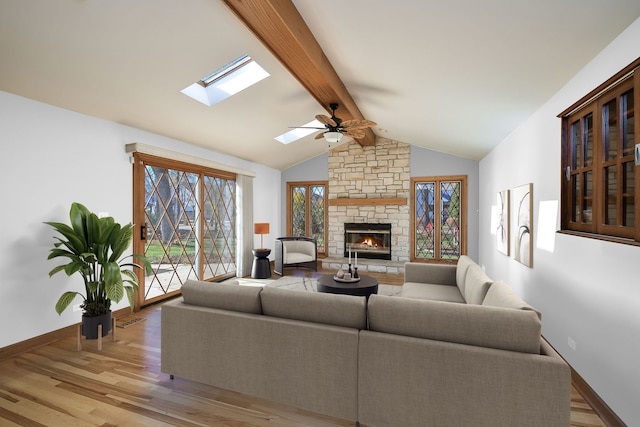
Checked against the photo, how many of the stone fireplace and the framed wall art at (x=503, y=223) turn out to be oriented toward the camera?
1

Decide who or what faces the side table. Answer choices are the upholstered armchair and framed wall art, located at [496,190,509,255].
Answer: the framed wall art

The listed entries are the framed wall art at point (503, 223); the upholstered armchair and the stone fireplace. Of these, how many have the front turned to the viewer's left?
1

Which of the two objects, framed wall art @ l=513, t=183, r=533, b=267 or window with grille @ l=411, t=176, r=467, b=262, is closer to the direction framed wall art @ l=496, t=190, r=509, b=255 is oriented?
the window with grille

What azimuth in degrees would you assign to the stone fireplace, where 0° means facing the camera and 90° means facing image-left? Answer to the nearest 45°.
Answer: approximately 0°

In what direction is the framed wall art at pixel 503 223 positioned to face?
to the viewer's left

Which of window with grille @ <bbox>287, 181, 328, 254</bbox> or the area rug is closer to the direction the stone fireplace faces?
the area rug

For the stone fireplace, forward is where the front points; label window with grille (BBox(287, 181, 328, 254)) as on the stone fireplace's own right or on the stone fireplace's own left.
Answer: on the stone fireplace's own right

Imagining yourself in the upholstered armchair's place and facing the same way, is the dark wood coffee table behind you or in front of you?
in front

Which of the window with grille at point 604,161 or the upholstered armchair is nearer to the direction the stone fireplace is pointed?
the window with grille

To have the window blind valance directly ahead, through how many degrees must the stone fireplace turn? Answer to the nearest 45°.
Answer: approximately 45° to its right

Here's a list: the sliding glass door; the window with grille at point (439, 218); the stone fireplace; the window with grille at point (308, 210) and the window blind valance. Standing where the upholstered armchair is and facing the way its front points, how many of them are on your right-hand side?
2

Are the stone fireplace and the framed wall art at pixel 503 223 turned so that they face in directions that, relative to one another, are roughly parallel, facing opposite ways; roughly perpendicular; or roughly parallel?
roughly perpendicular

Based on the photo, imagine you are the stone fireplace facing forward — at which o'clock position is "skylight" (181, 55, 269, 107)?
The skylight is roughly at 1 o'clock from the stone fireplace.

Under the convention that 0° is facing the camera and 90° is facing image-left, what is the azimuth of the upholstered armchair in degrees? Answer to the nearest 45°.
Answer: approximately 315°
